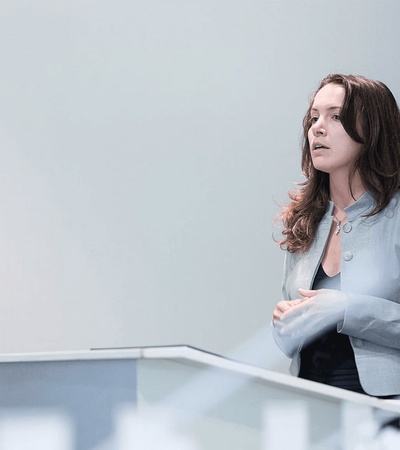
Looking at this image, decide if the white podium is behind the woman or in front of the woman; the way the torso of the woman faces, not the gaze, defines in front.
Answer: in front

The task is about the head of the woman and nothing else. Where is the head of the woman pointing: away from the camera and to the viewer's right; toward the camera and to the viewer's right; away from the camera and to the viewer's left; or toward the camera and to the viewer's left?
toward the camera and to the viewer's left

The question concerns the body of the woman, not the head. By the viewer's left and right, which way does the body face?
facing the viewer and to the left of the viewer
